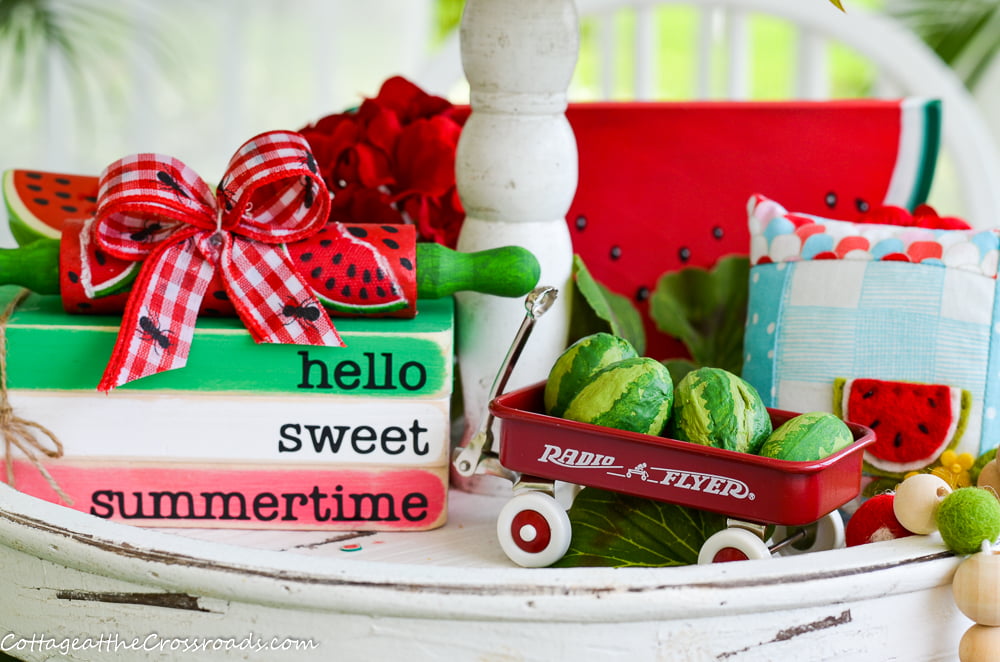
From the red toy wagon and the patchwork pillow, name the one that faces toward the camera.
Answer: the patchwork pillow

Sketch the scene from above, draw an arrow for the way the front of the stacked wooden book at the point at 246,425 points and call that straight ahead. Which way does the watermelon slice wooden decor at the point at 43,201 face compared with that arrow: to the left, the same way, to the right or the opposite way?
the same way

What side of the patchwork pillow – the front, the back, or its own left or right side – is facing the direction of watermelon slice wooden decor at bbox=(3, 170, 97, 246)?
right

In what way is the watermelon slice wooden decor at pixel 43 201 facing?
toward the camera

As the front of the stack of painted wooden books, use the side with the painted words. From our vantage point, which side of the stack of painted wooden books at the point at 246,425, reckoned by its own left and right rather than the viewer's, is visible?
front

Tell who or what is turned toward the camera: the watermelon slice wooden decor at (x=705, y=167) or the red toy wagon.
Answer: the watermelon slice wooden decor

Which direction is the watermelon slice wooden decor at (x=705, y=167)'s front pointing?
toward the camera
